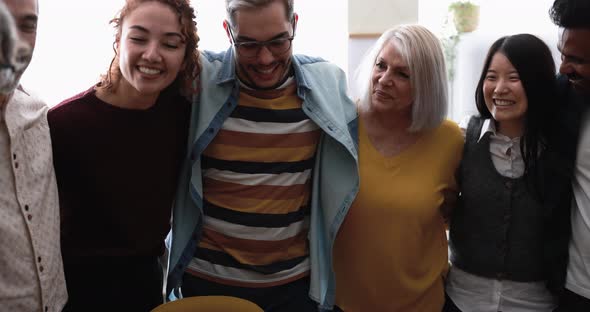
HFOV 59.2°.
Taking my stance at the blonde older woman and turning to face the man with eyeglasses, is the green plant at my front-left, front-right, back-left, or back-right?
back-right

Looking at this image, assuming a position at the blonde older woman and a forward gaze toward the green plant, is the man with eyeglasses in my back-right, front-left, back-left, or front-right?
back-left

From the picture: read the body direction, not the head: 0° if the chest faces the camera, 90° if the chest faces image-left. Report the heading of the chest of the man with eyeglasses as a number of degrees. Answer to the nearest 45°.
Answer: approximately 0°

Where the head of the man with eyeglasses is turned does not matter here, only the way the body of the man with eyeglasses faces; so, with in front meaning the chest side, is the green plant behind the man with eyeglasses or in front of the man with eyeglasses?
behind
